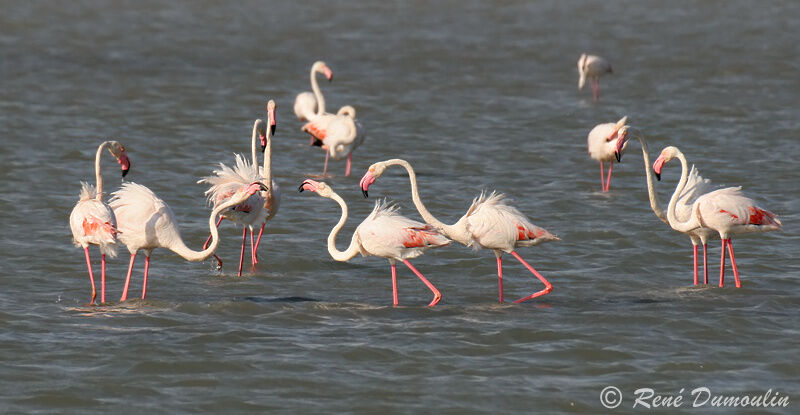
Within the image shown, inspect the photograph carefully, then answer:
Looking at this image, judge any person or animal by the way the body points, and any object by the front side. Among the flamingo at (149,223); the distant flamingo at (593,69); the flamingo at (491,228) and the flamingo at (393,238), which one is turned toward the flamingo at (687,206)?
the flamingo at (149,223)

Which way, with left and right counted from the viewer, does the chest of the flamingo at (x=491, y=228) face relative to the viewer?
facing to the left of the viewer

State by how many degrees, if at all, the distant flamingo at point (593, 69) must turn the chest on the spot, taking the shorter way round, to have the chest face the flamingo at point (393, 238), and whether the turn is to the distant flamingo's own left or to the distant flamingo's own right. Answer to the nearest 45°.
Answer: approximately 90° to the distant flamingo's own left

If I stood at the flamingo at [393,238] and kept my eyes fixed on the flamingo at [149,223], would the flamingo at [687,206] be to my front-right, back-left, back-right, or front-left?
back-right

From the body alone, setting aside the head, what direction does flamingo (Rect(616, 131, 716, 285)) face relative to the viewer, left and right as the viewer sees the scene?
facing to the left of the viewer

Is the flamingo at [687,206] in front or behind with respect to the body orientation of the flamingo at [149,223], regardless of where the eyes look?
in front

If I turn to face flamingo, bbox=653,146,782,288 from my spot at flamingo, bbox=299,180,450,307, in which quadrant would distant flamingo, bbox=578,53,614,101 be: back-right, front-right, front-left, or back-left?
front-left

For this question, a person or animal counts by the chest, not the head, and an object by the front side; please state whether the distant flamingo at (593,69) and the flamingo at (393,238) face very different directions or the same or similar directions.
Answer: same or similar directions

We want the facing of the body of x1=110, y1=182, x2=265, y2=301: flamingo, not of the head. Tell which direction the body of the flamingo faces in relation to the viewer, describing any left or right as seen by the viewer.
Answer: facing to the right of the viewer

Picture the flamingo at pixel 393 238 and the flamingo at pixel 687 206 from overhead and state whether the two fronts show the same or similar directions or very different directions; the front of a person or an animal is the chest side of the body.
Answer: same or similar directions

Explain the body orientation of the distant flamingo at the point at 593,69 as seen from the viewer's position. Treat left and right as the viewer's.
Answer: facing to the left of the viewer

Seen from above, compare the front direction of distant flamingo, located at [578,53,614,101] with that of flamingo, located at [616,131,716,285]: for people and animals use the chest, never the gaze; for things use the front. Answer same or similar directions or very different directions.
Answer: same or similar directions

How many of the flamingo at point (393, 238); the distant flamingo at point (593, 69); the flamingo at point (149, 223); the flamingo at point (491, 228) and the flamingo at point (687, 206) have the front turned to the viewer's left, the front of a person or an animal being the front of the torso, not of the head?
4

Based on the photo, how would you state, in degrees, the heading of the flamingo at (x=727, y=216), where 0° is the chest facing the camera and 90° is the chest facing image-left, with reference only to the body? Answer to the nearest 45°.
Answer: approximately 90°

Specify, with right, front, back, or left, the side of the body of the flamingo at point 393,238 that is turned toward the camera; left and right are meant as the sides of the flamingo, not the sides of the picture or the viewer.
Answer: left

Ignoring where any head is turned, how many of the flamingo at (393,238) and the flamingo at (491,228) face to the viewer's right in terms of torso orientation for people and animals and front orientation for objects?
0

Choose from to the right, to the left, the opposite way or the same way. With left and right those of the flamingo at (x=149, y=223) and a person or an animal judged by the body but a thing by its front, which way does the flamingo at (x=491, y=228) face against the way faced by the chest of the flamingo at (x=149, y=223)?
the opposite way

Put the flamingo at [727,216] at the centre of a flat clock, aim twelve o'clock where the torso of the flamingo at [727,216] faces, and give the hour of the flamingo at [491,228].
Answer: the flamingo at [491,228] is roughly at 11 o'clock from the flamingo at [727,216].

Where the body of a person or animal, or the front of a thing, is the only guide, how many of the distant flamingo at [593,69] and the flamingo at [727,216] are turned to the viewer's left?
2
